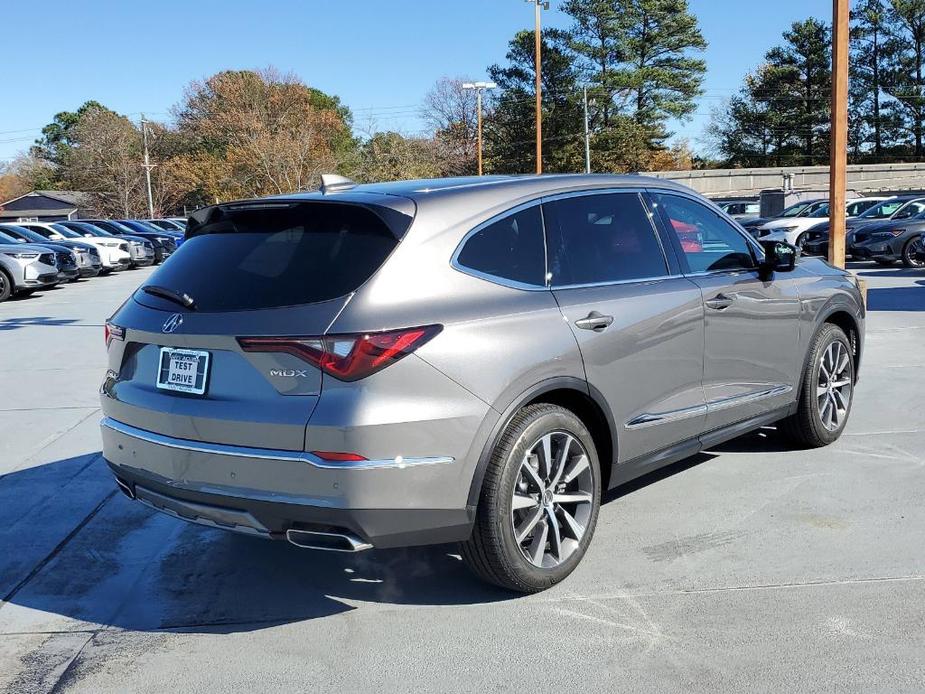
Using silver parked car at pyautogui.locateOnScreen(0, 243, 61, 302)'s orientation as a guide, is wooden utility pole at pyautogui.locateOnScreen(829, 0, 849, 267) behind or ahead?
ahead

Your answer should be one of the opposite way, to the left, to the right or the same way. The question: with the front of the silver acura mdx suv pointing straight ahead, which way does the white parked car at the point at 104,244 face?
to the right

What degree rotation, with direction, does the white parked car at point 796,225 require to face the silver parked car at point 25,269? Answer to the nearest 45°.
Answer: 0° — it already faces it

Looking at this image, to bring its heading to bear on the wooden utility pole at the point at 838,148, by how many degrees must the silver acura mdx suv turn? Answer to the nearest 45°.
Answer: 0° — it already faces it

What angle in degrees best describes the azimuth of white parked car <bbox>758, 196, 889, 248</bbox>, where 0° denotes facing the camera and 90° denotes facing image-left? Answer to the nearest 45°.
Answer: approximately 45°

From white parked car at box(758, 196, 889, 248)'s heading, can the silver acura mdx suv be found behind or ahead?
ahead

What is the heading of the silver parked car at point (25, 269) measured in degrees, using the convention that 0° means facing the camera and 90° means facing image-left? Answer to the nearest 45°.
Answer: approximately 315°

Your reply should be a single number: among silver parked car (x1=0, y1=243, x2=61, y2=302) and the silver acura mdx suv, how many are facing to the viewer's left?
0

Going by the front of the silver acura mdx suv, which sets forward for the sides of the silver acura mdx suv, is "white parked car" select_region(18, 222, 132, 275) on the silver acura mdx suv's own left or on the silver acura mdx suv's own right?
on the silver acura mdx suv's own left

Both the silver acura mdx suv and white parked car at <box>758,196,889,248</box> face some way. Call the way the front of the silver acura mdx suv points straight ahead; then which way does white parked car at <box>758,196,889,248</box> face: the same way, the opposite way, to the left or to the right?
the opposite way

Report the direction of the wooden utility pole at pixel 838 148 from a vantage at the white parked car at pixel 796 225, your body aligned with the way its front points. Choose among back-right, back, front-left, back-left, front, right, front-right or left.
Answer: front-left

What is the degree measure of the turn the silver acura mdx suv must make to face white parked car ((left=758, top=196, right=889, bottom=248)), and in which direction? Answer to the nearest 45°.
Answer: approximately 45° to its left

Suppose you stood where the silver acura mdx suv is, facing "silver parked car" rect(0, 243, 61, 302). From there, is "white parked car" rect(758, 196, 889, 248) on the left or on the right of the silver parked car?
right

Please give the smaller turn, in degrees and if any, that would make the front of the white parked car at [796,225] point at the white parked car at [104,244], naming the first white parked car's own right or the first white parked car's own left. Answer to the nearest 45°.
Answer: approximately 45° to the first white parked car's own right

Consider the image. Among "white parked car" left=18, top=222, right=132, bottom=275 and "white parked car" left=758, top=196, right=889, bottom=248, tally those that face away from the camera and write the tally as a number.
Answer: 0

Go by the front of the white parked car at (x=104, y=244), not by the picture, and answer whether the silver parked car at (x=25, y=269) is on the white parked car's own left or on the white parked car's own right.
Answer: on the white parked car's own right

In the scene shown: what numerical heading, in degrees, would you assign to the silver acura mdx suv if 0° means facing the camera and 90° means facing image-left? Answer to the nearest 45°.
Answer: approximately 225°
